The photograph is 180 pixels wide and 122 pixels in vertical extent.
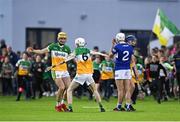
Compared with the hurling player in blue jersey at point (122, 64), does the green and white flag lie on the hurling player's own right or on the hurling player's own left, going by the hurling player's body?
on the hurling player's own right

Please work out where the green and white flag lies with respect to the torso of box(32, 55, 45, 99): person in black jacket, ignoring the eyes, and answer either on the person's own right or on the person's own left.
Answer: on the person's own left

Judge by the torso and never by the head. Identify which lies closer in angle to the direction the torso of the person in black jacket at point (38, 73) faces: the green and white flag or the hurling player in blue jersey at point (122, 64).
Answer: the hurling player in blue jersey

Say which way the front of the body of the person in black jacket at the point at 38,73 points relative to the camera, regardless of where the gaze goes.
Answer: toward the camera

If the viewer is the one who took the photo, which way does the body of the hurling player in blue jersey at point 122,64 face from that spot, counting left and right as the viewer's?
facing away from the viewer and to the left of the viewer

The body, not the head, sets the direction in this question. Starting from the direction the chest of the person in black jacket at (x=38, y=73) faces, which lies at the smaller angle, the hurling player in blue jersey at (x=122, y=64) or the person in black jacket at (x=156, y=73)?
the hurling player in blue jersey

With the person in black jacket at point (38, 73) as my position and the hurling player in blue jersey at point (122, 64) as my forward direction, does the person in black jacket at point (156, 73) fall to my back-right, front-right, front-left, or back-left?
front-left

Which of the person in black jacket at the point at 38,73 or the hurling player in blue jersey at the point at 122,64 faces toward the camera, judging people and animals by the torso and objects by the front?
the person in black jacket

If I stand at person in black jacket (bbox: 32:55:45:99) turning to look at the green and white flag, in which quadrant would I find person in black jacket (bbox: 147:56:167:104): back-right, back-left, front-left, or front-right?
front-right

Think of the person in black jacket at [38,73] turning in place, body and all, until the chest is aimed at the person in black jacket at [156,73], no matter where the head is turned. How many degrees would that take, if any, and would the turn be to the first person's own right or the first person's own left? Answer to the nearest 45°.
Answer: approximately 45° to the first person's own left

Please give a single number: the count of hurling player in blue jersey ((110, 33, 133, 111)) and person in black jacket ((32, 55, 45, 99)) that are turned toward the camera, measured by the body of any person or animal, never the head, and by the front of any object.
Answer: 1

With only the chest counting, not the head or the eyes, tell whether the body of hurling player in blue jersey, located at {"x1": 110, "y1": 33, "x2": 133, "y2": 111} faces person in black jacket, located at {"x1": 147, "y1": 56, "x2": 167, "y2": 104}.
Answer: no
